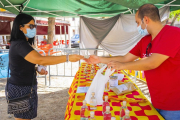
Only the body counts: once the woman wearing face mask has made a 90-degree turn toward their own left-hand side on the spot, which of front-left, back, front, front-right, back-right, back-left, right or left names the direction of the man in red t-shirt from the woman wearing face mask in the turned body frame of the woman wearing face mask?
back-right

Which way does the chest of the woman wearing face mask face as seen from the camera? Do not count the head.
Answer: to the viewer's right

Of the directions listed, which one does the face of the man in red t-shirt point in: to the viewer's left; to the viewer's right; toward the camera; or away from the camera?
to the viewer's left
